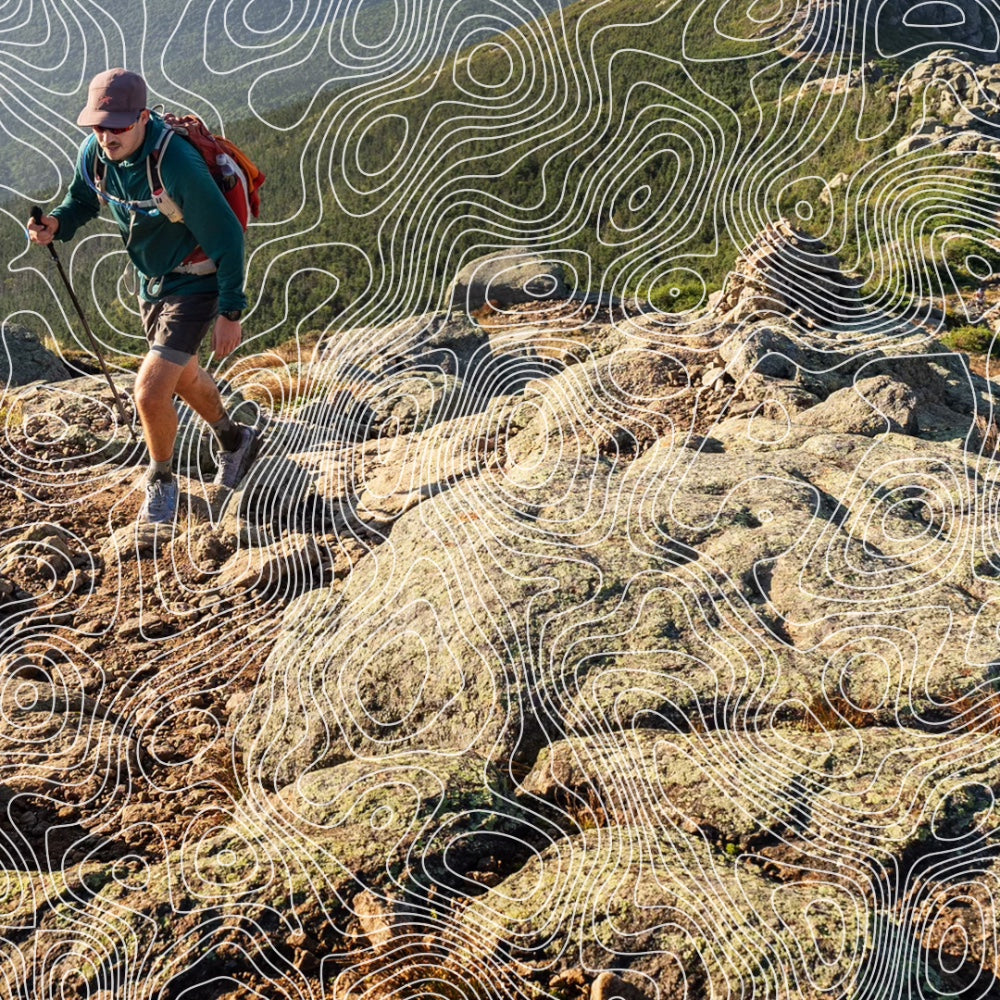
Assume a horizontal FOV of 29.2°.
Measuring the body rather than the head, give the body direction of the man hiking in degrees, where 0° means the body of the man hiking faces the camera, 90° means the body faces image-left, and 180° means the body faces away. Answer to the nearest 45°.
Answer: approximately 45°

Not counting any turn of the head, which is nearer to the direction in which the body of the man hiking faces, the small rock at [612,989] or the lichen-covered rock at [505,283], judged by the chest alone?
the small rock

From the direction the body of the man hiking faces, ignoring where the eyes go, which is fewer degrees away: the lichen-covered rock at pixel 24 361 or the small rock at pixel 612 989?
the small rock

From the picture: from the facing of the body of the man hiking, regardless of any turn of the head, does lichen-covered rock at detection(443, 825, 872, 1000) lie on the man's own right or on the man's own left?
on the man's own left

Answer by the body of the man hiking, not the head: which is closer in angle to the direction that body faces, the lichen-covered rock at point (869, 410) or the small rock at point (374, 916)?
the small rock

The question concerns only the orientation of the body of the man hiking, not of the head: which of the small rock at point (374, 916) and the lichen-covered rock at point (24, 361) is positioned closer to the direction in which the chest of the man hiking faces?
the small rock

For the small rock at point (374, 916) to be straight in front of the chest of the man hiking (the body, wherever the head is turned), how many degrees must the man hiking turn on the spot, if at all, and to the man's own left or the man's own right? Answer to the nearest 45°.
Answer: approximately 45° to the man's own left

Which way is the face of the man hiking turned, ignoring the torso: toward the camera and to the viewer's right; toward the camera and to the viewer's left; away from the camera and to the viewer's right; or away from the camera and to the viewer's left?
toward the camera and to the viewer's left

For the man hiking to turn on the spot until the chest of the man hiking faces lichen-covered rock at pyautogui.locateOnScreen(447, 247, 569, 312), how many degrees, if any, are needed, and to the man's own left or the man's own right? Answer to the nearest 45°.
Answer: approximately 180°

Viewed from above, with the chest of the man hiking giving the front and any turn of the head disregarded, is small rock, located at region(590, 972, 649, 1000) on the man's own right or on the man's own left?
on the man's own left
